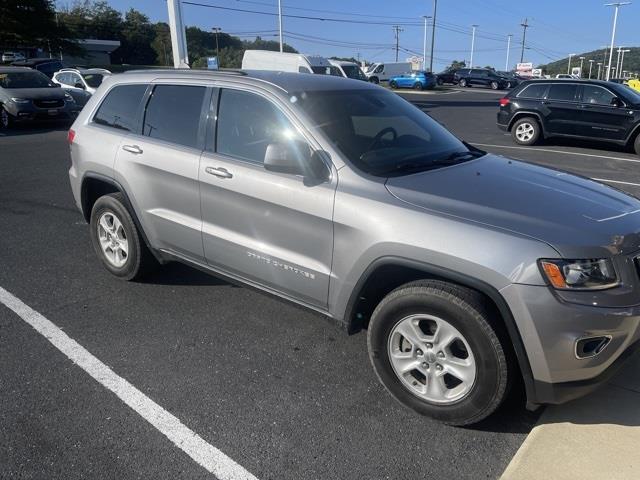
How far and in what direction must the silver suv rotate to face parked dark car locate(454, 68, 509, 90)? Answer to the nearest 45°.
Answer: approximately 135° to its left

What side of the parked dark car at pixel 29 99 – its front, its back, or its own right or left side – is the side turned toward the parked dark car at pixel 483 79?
left

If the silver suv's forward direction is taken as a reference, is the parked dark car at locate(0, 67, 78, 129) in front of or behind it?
behind

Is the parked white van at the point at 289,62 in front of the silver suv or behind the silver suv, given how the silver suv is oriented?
behind

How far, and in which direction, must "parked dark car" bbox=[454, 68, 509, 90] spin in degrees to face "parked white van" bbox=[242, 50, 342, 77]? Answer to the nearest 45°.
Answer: approximately 45° to its right

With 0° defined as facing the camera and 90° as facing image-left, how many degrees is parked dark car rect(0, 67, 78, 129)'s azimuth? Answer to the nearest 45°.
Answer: approximately 315°
